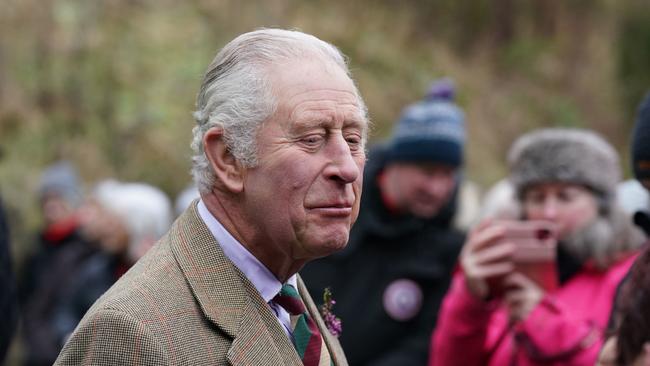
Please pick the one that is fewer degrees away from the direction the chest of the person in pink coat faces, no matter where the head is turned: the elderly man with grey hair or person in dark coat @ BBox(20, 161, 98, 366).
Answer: the elderly man with grey hair

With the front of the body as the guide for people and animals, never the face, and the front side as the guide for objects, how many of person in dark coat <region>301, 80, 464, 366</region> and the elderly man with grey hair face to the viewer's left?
0

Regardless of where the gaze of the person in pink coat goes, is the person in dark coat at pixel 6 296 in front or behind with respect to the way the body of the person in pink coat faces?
in front

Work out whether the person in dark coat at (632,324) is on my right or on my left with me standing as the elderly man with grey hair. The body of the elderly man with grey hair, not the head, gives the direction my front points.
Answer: on my left

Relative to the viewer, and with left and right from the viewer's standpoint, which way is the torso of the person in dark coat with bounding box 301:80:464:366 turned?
facing the viewer and to the right of the viewer

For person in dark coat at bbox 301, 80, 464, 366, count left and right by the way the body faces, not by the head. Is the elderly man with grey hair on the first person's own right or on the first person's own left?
on the first person's own right

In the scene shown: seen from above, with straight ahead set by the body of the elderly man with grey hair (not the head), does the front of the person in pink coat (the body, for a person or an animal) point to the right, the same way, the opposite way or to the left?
to the right

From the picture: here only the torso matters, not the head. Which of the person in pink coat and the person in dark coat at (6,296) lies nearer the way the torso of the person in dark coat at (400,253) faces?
the person in pink coat

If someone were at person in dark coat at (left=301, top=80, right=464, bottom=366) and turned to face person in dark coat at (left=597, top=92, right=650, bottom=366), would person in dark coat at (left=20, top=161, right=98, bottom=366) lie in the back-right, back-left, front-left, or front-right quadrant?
back-right

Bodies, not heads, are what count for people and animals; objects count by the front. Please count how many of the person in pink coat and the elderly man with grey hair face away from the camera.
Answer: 0

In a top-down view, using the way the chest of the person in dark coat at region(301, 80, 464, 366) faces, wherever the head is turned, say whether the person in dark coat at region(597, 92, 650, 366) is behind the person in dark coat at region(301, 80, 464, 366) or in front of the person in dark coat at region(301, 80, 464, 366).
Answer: in front
